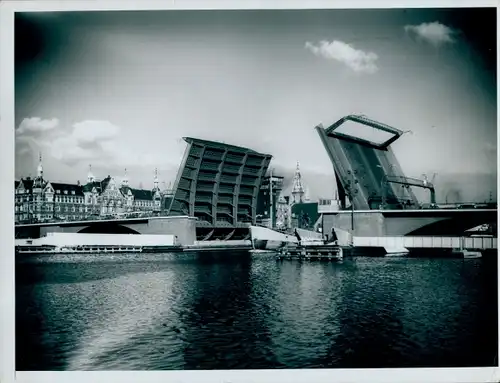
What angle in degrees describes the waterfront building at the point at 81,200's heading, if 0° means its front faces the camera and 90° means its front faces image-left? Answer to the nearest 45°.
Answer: approximately 315°
